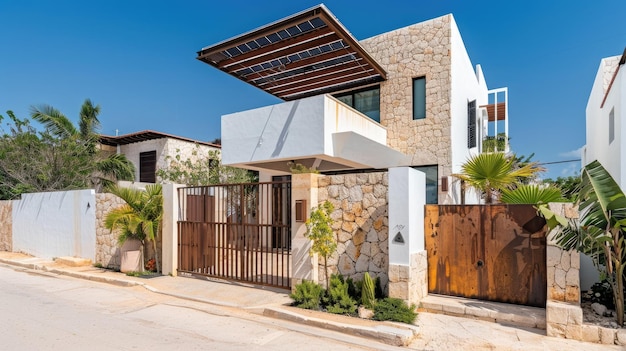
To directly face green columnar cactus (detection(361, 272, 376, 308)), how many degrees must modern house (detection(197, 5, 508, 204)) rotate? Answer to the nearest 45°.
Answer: approximately 45° to its left

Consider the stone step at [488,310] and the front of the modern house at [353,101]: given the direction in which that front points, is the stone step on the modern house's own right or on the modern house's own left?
on the modern house's own left

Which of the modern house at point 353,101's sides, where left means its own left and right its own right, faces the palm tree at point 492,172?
left

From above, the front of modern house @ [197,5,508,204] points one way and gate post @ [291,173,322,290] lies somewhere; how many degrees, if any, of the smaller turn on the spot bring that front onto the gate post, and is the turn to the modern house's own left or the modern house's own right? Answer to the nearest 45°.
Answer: approximately 45° to the modern house's own left

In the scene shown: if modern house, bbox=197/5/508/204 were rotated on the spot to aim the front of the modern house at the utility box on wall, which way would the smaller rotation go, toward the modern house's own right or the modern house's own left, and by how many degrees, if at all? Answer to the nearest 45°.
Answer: approximately 45° to the modern house's own left

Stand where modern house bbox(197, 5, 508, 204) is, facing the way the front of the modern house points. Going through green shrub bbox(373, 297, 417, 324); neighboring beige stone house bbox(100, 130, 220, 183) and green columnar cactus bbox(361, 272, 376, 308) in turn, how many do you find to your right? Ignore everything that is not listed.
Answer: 1

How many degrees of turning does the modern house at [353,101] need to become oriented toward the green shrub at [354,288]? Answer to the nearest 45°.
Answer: approximately 45° to its left

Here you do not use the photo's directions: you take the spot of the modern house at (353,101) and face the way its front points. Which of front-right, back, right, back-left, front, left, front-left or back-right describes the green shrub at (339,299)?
front-left

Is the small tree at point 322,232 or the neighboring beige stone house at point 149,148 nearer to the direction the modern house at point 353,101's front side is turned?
the small tree

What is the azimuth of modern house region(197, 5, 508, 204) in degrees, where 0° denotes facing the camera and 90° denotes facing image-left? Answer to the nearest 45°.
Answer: approximately 45°

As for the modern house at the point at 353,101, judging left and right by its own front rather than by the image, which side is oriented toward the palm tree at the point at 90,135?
right

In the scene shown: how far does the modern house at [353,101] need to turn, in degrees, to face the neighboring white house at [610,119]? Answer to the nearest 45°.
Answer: approximately 135° to its left
